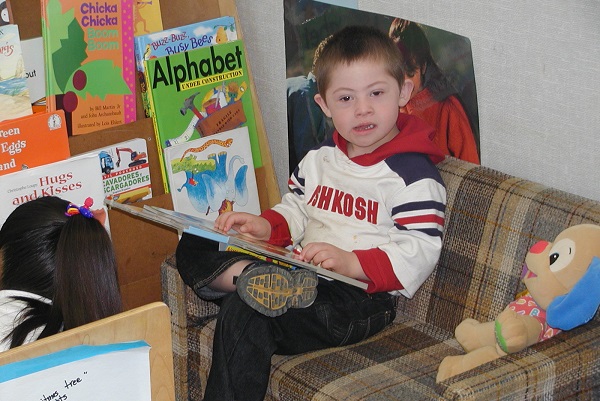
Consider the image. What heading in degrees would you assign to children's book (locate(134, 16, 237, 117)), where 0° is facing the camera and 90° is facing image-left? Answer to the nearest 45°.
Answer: approximately 0°

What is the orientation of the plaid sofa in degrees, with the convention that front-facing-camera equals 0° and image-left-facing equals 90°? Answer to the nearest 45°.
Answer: approximately 45°
